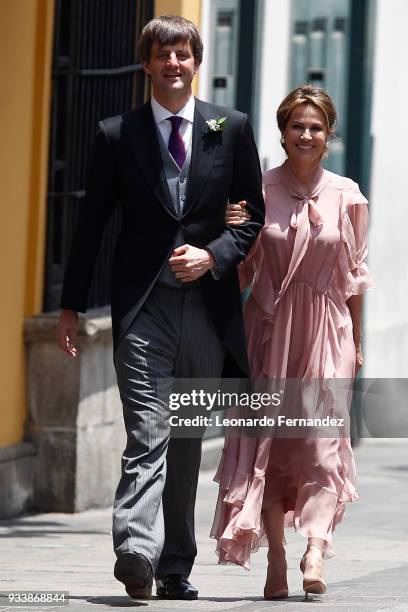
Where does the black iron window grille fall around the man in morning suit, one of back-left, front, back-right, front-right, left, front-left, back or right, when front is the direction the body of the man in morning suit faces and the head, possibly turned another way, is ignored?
back

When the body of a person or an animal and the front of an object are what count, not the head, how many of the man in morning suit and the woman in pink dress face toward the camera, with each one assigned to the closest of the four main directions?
2

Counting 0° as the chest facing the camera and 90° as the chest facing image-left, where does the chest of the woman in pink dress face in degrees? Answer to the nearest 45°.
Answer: approximately 0°

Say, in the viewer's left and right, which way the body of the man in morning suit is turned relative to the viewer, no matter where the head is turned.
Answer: facing the viewer

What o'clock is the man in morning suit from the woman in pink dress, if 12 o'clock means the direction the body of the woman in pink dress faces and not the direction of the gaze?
The man in morning suit is roughly at 2 o'clock from the woman in pink dress.

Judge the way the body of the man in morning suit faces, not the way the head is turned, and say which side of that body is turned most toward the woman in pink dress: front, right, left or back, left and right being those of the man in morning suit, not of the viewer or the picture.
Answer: left
